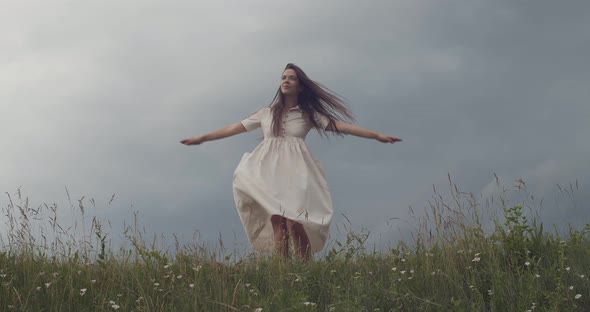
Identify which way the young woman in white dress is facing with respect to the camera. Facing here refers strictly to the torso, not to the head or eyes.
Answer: toward the camera
